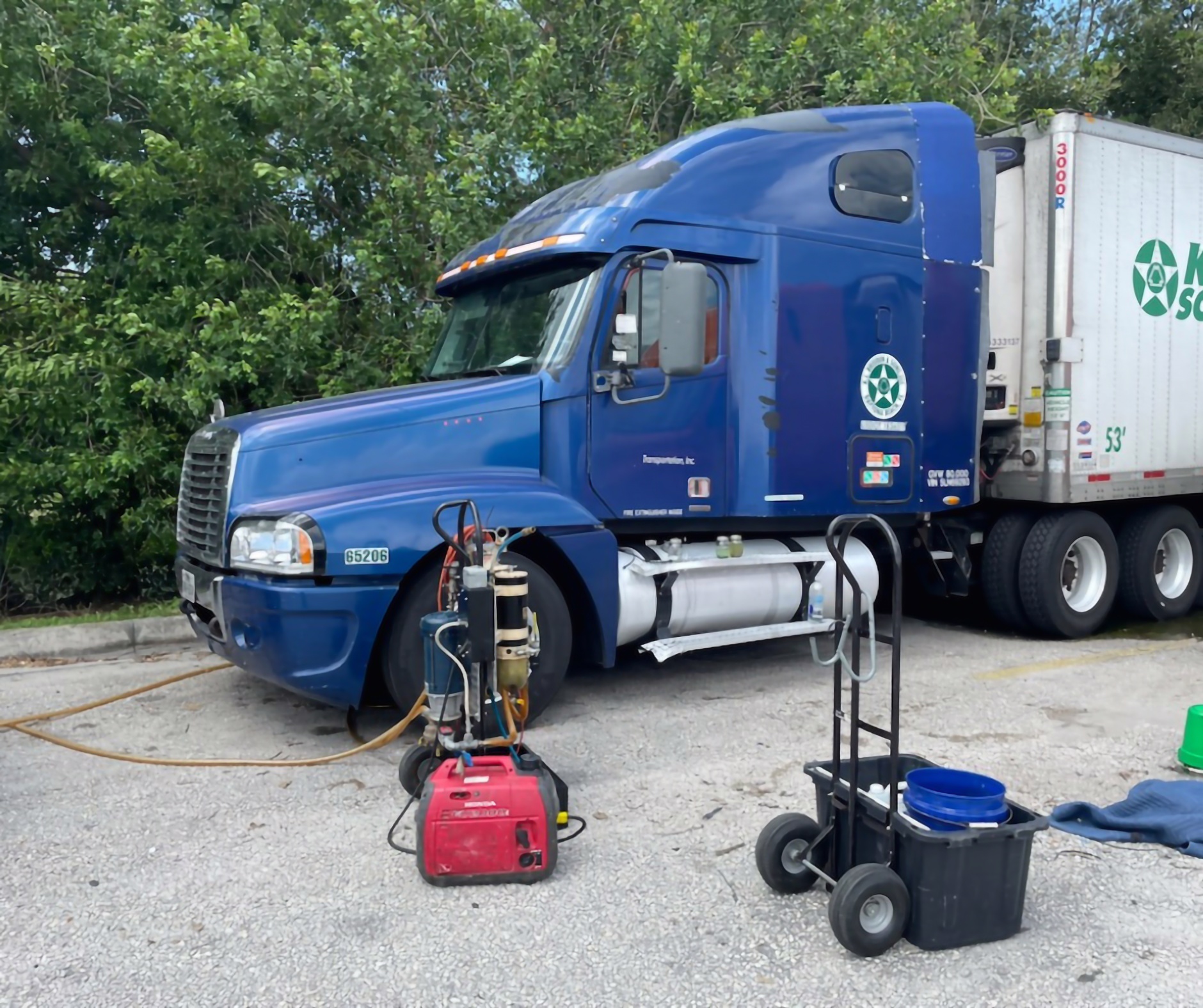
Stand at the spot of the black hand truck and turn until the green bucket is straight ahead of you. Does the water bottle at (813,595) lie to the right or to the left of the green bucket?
left

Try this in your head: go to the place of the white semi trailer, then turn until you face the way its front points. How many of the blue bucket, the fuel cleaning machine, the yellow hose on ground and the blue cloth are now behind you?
0

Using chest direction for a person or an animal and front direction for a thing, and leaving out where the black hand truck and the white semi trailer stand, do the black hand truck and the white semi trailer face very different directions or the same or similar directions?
very different directions

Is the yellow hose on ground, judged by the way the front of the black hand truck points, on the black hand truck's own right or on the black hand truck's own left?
on the black hand truck's own left

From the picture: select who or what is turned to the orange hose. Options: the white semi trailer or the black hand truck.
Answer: the white semi trailer

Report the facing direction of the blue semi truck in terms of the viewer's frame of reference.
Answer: facing the viewer and to the left of the viewer

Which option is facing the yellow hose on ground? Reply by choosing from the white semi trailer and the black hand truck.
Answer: the white semi trailer

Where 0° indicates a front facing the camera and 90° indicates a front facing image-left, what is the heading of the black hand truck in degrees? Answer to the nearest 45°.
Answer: approximately 225°

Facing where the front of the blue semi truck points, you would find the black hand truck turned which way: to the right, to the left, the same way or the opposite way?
the opposite way

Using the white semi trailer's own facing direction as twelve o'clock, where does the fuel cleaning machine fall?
The fuel cleaning machine is roughly at 11 o'clock from the white semi trailer.

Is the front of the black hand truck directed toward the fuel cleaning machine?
no

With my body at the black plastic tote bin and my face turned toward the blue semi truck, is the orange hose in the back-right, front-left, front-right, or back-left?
front-left

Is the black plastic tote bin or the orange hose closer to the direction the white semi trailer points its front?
the orange hose

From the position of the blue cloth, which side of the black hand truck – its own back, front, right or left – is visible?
front

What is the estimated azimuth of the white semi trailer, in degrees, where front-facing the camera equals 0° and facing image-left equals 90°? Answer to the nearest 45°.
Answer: approximately 45°

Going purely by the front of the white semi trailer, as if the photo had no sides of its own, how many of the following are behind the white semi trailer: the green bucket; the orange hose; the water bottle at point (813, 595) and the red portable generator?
0

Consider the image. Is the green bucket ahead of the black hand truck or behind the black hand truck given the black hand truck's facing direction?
ahead

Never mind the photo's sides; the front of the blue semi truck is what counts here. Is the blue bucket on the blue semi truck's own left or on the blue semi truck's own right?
on the blue semi truck's own left

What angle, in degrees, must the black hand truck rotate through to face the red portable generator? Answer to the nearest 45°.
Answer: approximately 135° to its left

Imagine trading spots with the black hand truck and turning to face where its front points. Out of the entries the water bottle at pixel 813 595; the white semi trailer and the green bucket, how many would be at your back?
0
